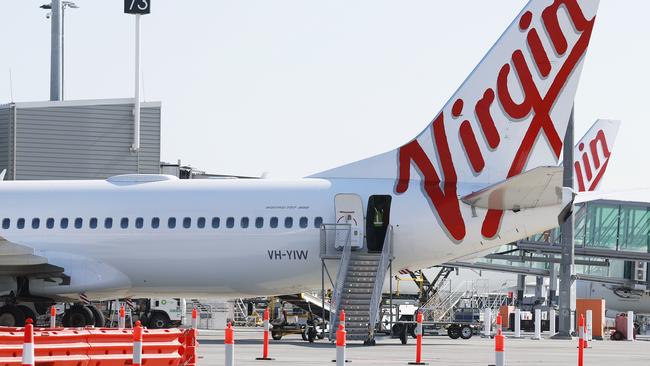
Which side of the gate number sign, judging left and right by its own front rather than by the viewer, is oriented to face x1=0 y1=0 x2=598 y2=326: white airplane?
front

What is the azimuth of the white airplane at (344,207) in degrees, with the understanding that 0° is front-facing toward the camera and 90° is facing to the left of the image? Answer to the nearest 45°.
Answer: approximately 90°

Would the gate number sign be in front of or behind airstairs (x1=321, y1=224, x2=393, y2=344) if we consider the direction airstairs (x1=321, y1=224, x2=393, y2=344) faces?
behind

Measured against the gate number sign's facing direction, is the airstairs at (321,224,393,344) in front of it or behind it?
in front

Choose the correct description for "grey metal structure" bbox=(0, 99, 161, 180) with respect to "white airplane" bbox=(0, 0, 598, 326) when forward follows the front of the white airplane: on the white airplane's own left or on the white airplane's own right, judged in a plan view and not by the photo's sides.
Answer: on the white airplane's own right

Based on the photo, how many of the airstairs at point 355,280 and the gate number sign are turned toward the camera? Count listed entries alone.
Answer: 2

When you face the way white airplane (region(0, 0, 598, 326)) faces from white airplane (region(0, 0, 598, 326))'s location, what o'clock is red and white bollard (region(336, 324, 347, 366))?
The red and white bollard is roughly at 9 o'clock from the white airplane.

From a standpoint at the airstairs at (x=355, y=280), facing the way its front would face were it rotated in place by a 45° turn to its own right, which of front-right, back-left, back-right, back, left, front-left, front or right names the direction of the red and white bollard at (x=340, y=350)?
front-left

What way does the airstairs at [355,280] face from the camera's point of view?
toward the camera

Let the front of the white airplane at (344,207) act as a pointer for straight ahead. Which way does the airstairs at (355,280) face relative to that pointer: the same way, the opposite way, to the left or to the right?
to the left

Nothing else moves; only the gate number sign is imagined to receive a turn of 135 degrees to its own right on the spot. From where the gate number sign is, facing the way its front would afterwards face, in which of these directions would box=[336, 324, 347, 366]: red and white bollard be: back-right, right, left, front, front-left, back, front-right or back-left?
back-left

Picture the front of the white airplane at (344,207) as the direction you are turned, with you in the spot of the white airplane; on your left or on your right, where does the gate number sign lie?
on your right

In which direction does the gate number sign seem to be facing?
toward the camera

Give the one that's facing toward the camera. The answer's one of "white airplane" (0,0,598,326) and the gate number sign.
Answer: the gate number sign

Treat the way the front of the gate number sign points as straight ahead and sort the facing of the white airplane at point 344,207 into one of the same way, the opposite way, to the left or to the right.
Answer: to the right
